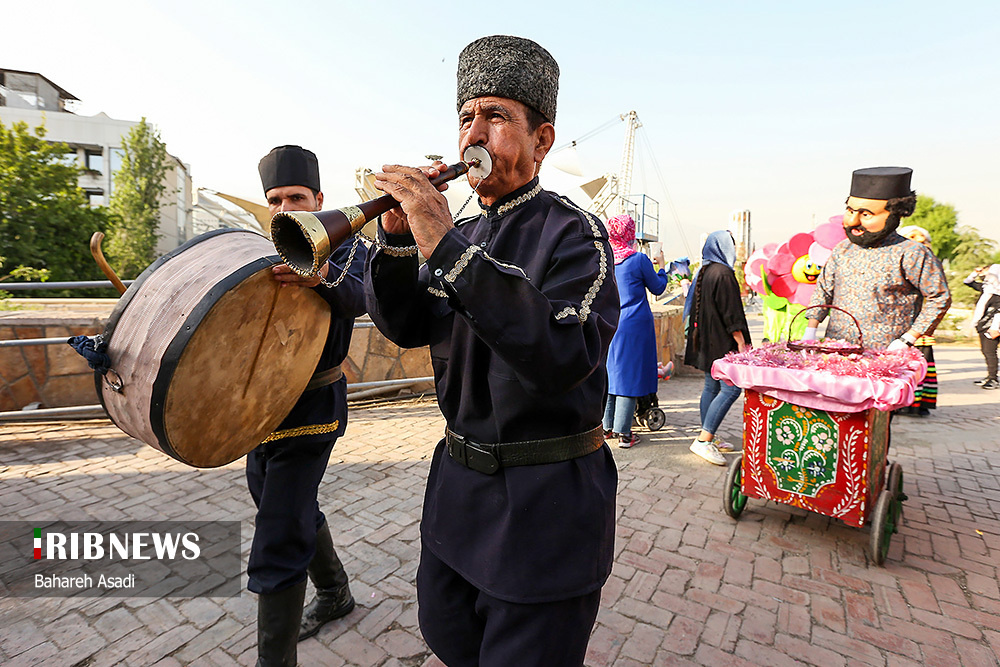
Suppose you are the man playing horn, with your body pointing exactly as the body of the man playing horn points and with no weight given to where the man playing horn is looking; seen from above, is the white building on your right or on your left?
on your right

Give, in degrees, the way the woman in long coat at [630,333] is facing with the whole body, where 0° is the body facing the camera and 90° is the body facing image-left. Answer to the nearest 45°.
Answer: approximately 225°

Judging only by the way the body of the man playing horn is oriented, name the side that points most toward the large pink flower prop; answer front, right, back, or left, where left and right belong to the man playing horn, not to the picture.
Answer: back

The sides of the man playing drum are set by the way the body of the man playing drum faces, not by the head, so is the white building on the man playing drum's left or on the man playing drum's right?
on the man playing drum's right

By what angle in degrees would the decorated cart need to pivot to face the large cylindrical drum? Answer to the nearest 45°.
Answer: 0° — it already faces it

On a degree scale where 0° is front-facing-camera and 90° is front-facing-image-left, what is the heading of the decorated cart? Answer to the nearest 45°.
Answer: approximately 45°

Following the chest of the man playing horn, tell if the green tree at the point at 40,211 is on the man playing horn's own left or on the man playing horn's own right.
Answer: on the man playing horn's own right

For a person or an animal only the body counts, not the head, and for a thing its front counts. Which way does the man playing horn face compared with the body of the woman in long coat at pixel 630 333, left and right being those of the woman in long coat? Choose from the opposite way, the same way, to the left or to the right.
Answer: the opposite way

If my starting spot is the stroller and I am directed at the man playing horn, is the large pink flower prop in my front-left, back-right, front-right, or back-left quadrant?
back-left

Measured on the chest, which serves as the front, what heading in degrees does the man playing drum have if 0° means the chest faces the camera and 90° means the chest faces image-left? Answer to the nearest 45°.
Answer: approximately 45°
